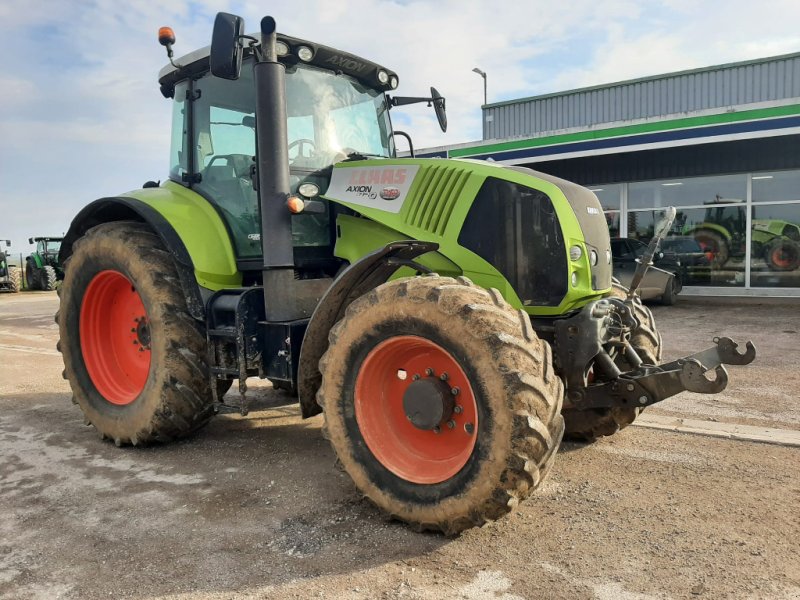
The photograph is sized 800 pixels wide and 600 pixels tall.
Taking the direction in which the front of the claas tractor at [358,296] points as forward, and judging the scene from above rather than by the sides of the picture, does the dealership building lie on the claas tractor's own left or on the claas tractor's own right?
on the claas tractor's own left

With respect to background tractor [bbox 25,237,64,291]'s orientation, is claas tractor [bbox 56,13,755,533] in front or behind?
in front

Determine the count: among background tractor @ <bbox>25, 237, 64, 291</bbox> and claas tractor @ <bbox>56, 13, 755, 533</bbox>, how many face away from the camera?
0

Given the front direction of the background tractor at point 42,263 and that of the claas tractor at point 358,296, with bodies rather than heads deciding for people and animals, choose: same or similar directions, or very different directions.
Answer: same or similar directions

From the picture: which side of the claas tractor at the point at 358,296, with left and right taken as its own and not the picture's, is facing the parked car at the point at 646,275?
left

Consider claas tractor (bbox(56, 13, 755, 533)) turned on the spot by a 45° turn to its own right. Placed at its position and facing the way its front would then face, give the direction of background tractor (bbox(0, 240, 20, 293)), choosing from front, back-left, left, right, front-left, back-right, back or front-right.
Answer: back-right

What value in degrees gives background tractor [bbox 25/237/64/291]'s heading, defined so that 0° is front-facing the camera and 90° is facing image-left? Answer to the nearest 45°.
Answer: approximately 315°

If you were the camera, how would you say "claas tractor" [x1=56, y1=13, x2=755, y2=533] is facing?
facing the viewer and to the right of the viewer
